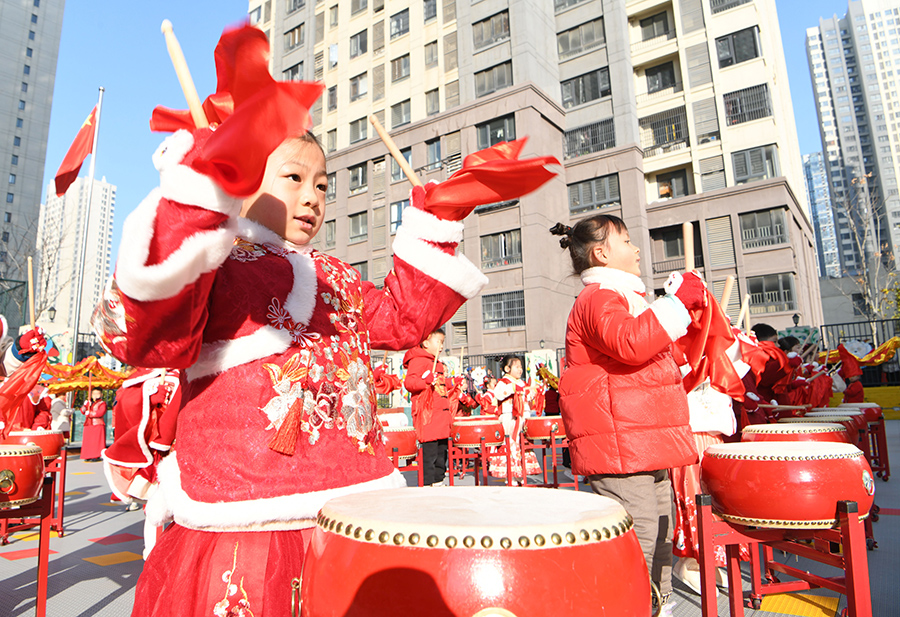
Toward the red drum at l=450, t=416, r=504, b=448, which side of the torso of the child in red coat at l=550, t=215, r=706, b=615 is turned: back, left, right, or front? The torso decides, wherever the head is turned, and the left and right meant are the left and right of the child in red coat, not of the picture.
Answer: left

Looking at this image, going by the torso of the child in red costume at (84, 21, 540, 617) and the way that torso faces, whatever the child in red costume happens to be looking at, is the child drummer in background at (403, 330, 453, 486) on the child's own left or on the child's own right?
on the child's own left

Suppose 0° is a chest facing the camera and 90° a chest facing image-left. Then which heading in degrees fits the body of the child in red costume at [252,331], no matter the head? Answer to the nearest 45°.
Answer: approximately 315°

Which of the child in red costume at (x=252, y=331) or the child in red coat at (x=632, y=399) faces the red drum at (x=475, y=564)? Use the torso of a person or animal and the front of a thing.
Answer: the child in red costume

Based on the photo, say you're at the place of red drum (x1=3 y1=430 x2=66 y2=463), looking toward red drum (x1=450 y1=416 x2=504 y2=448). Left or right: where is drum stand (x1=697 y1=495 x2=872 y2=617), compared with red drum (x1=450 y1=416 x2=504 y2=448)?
right

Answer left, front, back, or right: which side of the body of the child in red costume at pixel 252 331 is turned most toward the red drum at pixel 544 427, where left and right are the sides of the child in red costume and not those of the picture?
left

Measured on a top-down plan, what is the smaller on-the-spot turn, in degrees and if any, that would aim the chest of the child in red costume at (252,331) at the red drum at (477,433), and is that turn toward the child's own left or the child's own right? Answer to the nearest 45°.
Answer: approximately 90° to the child's own left

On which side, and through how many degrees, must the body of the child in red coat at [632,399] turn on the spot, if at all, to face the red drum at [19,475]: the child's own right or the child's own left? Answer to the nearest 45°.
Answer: approximately 180°

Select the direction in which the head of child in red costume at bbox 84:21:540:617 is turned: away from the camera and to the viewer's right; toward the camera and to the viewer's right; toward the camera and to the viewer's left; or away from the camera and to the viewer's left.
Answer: toward the camera and to the viewer's right

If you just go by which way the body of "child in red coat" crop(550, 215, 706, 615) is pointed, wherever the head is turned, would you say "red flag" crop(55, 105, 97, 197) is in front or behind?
behind

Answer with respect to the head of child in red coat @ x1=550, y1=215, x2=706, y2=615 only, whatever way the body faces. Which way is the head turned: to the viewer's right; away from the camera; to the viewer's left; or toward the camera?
to the viewer's right

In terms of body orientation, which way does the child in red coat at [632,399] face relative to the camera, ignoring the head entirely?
to the viewer's right
